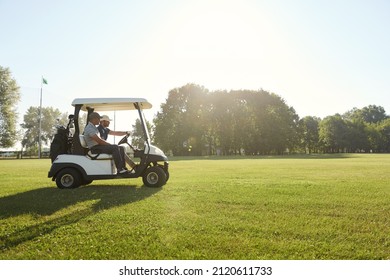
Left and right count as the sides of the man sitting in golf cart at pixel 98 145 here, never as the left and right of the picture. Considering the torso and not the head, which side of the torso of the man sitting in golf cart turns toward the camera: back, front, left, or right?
right

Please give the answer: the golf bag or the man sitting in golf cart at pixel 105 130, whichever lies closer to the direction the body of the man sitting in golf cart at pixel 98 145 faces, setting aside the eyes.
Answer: the man sitting in golf cart

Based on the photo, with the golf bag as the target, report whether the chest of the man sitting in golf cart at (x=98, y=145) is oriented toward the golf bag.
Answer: no

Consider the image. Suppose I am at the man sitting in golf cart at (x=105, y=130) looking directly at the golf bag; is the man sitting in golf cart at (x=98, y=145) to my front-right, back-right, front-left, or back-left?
front-left

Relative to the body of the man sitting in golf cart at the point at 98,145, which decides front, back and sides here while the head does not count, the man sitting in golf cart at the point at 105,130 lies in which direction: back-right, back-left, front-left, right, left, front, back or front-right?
left

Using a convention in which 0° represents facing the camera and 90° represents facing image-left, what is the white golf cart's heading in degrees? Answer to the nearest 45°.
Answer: approximately 270°
